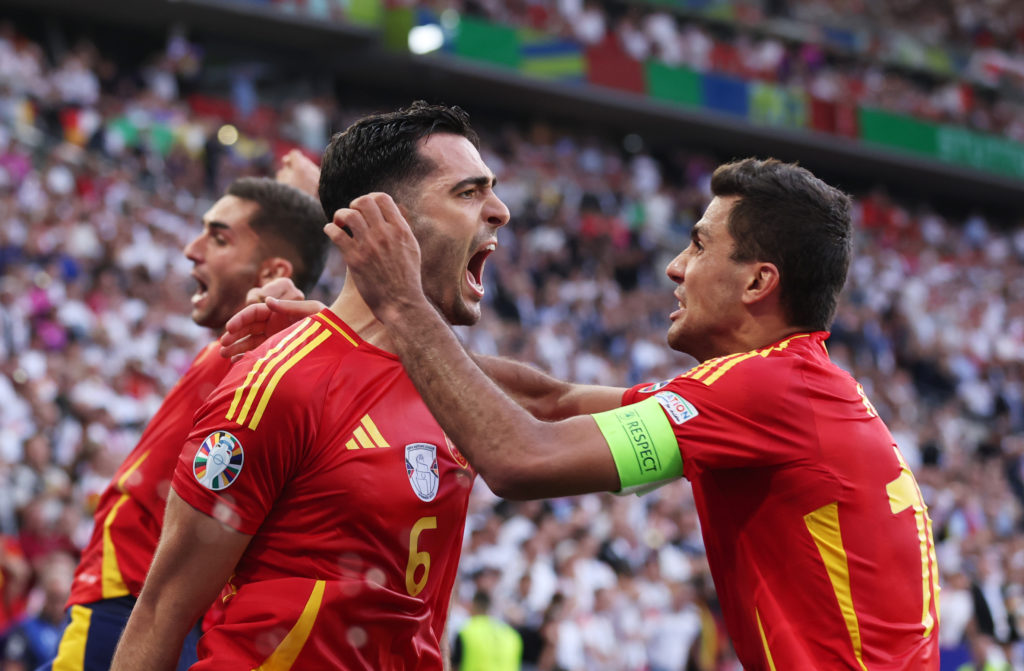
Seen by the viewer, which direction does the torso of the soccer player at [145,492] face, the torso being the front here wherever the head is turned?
to the viewer's left

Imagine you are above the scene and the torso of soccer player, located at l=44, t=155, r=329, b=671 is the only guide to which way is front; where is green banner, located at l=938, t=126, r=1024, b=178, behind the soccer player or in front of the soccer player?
behind

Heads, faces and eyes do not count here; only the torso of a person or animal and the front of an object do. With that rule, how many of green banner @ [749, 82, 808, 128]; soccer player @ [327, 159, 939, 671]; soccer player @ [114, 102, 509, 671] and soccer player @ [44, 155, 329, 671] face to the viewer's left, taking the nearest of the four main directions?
2

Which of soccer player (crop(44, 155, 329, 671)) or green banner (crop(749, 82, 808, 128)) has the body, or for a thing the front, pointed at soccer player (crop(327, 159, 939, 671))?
the green banner

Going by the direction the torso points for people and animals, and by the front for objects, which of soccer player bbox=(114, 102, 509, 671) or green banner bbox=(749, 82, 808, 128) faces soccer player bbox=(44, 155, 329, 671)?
the green banner

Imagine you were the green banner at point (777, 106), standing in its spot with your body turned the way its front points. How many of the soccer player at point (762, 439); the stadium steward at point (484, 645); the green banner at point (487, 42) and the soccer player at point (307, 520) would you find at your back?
0

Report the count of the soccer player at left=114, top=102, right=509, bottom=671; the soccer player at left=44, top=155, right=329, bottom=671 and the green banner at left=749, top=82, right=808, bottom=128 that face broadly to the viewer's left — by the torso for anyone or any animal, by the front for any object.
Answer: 1

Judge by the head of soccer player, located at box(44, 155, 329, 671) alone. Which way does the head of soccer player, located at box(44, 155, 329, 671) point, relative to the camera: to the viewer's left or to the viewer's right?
to the viewer's left

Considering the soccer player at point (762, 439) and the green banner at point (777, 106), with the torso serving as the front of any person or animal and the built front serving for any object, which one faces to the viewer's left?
the soccer player

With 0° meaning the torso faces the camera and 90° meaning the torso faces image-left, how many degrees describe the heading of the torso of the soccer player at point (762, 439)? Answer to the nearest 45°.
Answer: approximately 90°

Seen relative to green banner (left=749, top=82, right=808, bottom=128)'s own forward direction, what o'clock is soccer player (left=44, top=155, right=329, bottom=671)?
The soccer player is roughly at 12 o'clock from the green banner.

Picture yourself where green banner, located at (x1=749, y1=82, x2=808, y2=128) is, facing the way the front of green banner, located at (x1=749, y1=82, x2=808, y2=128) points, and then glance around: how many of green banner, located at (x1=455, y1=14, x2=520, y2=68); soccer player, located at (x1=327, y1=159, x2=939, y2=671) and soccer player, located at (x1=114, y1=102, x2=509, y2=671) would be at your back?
0

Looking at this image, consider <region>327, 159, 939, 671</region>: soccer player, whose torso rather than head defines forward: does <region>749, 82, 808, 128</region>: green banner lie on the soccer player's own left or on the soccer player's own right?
on the soccer player's own right

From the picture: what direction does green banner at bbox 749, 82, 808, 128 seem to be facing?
toward the camera

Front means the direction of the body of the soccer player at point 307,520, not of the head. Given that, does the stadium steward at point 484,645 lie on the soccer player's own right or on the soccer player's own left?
on the soccer player's own left

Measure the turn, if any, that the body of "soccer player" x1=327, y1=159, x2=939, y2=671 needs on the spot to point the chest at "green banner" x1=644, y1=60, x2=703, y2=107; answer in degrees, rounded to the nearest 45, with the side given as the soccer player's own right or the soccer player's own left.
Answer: approximately 90° to the soccer player's own right
